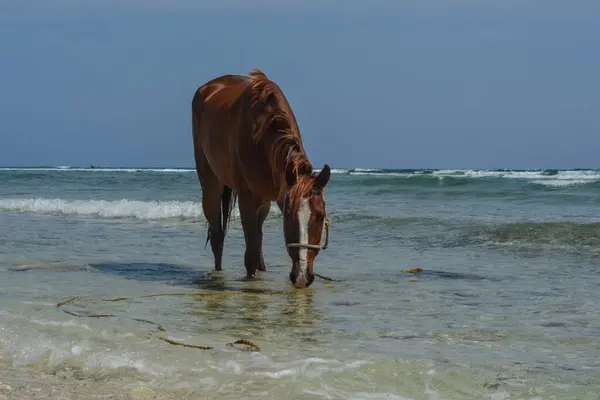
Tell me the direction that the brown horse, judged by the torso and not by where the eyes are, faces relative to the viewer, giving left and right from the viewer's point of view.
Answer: facing the viewer and to the right of the viewer
